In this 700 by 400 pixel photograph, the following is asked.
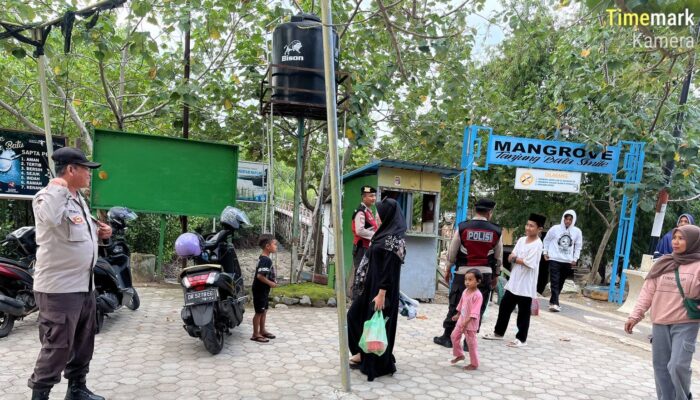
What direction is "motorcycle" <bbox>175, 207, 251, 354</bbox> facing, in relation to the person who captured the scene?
facing away from the viewer and to the right of the viewer

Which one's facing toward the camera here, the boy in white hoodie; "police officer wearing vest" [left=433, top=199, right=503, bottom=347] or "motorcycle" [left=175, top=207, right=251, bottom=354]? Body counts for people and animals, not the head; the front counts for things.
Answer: the boy in white hoodie

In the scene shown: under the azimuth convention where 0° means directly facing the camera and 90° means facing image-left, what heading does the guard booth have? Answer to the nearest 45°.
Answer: approximately 315°

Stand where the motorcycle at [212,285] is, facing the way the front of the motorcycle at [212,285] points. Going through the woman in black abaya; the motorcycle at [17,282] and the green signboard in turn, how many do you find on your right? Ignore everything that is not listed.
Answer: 1

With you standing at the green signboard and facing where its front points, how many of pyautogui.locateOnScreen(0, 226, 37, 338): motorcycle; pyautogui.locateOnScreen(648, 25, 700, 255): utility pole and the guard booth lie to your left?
2

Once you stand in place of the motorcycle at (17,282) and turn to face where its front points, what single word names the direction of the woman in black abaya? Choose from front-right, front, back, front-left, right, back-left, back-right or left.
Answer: right

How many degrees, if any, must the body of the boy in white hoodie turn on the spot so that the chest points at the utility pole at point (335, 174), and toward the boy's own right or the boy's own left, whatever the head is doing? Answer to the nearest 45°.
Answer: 0° — they already face it

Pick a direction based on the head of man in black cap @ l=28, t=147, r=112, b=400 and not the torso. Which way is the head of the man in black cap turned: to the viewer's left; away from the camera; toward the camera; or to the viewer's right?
to the viewer's right

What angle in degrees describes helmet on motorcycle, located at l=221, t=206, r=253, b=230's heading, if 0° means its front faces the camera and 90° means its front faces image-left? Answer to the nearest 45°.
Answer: approximately 270°

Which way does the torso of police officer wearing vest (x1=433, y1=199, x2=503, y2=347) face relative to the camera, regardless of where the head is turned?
away from the camera

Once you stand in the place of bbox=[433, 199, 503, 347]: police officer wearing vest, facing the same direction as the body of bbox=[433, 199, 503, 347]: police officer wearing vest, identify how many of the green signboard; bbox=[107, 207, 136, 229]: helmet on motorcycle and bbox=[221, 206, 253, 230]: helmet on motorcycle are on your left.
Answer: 3

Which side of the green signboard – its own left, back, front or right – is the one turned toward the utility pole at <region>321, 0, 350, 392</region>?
front

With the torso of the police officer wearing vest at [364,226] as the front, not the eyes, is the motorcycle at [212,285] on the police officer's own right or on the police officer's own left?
on the police officer's own right
